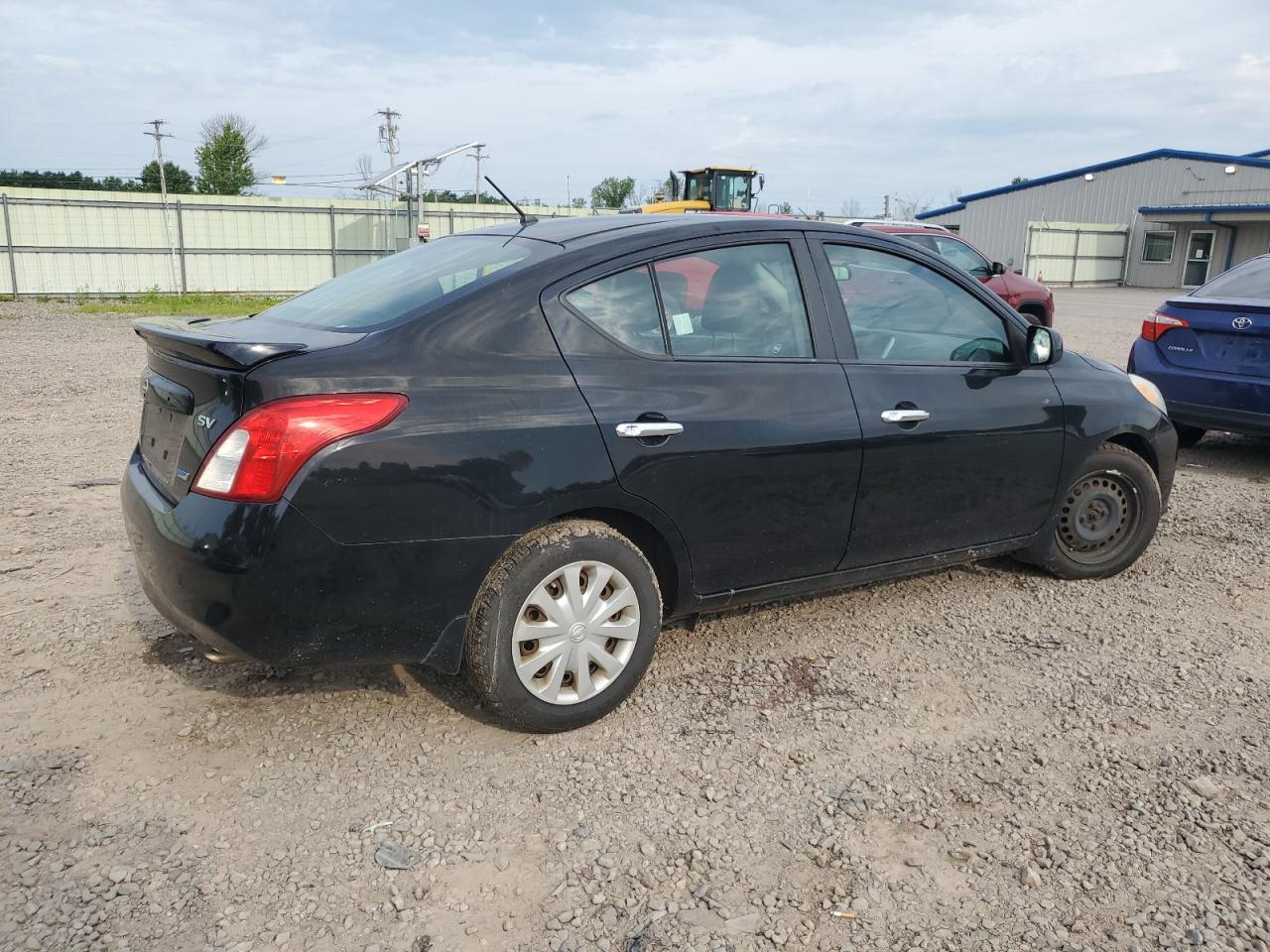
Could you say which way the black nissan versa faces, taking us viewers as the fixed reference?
facing away from the viewer and to the right of the viewer

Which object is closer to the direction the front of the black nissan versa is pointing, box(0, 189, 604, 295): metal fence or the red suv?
the red suv

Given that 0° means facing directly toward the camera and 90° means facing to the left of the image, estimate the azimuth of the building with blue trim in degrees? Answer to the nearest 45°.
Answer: approximately 0°

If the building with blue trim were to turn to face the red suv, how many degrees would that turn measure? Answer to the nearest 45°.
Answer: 0° — it already faces it

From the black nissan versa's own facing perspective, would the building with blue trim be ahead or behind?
ahead

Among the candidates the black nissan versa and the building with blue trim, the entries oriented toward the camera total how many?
1

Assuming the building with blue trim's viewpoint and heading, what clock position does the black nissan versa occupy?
The black nissan versa is roughly at 12 o'clock from the building with blue trim.

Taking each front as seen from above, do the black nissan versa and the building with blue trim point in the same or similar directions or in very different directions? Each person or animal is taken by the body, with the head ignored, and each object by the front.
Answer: very different directions

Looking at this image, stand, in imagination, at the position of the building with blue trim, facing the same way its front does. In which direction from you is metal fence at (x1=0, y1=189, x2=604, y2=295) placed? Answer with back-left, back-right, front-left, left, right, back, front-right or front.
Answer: front-right

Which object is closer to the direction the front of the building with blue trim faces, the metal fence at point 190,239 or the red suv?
the red suv

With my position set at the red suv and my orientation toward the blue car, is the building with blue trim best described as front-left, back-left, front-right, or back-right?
back-left

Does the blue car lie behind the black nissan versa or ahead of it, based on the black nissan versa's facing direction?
ahead

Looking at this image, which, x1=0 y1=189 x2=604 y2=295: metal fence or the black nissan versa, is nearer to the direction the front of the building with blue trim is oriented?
the black nissan versa
